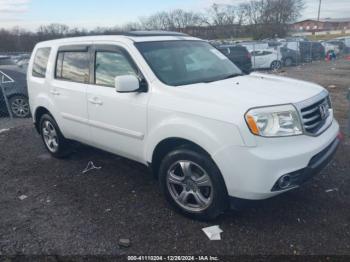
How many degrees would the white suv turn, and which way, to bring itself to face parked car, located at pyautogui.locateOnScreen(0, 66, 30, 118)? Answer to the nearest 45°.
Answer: approximately 180°

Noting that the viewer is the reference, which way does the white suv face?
facing the viewer and to the right of the viewer

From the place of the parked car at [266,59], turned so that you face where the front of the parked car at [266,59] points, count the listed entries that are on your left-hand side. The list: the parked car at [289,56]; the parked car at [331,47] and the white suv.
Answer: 1

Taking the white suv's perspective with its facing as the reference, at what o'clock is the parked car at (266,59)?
The parked car is roughly at 8 o'clock from the white suv.

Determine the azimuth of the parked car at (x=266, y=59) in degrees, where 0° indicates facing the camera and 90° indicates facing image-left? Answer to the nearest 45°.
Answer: approximately 90°

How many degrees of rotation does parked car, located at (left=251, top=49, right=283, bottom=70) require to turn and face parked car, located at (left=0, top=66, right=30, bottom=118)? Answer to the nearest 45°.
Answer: approximately 45° to its left

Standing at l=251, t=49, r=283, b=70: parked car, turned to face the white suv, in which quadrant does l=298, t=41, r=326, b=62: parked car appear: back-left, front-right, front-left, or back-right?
back-left
